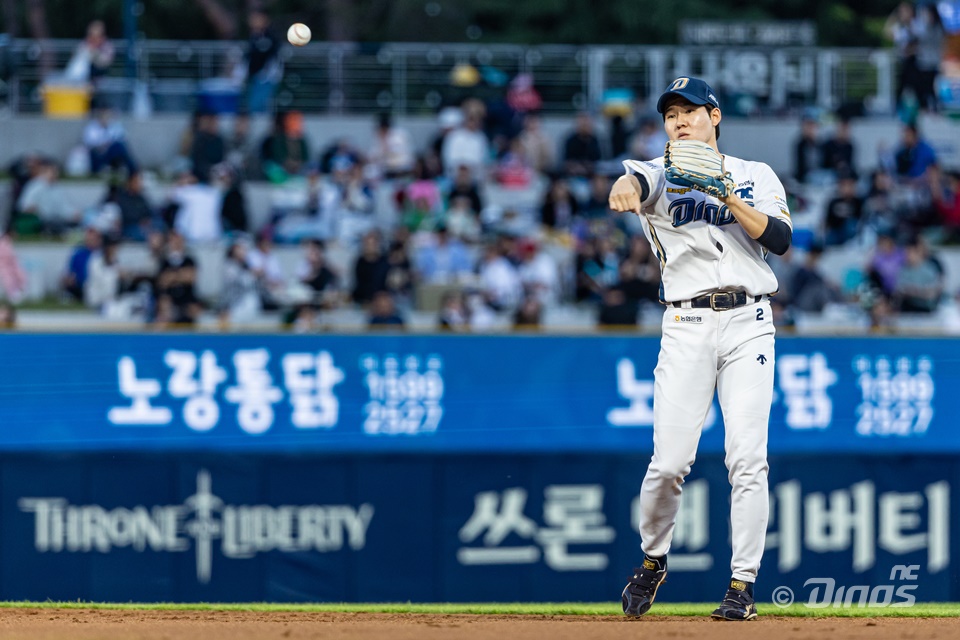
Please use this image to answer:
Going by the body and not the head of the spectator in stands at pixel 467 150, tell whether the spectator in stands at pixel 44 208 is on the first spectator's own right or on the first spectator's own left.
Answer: on the first spectator's own right

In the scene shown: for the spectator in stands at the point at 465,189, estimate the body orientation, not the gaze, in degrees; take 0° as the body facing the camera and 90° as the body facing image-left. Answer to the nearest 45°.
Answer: approximately 0°

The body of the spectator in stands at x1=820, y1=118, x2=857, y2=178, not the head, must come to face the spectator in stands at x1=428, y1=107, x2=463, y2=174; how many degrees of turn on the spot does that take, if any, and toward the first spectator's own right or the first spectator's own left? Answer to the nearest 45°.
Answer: approximately 90° to the first spectator's own right

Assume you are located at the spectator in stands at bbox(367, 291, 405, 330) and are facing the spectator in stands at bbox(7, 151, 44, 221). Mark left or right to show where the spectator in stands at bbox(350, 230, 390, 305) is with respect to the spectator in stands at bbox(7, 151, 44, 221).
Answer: right

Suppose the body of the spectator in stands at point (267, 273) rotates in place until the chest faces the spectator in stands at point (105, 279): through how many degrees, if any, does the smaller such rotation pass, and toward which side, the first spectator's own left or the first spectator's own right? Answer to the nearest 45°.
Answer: approximately 90° to the first spectator's own right

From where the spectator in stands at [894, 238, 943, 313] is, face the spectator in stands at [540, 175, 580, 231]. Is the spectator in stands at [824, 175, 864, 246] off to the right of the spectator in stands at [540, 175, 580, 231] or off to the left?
right

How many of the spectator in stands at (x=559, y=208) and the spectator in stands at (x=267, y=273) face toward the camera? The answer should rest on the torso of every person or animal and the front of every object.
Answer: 2

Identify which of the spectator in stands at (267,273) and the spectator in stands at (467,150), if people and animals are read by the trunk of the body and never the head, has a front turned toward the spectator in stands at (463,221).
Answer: the spectator in stands at (467,150)

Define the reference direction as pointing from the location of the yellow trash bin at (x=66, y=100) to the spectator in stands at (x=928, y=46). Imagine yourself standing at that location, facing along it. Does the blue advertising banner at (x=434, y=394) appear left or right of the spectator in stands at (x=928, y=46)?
right

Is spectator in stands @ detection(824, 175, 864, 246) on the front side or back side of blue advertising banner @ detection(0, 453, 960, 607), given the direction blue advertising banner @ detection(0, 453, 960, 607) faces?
on the back side

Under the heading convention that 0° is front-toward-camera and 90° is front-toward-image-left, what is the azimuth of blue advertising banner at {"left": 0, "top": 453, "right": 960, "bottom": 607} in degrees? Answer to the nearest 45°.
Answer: approximately 0°
